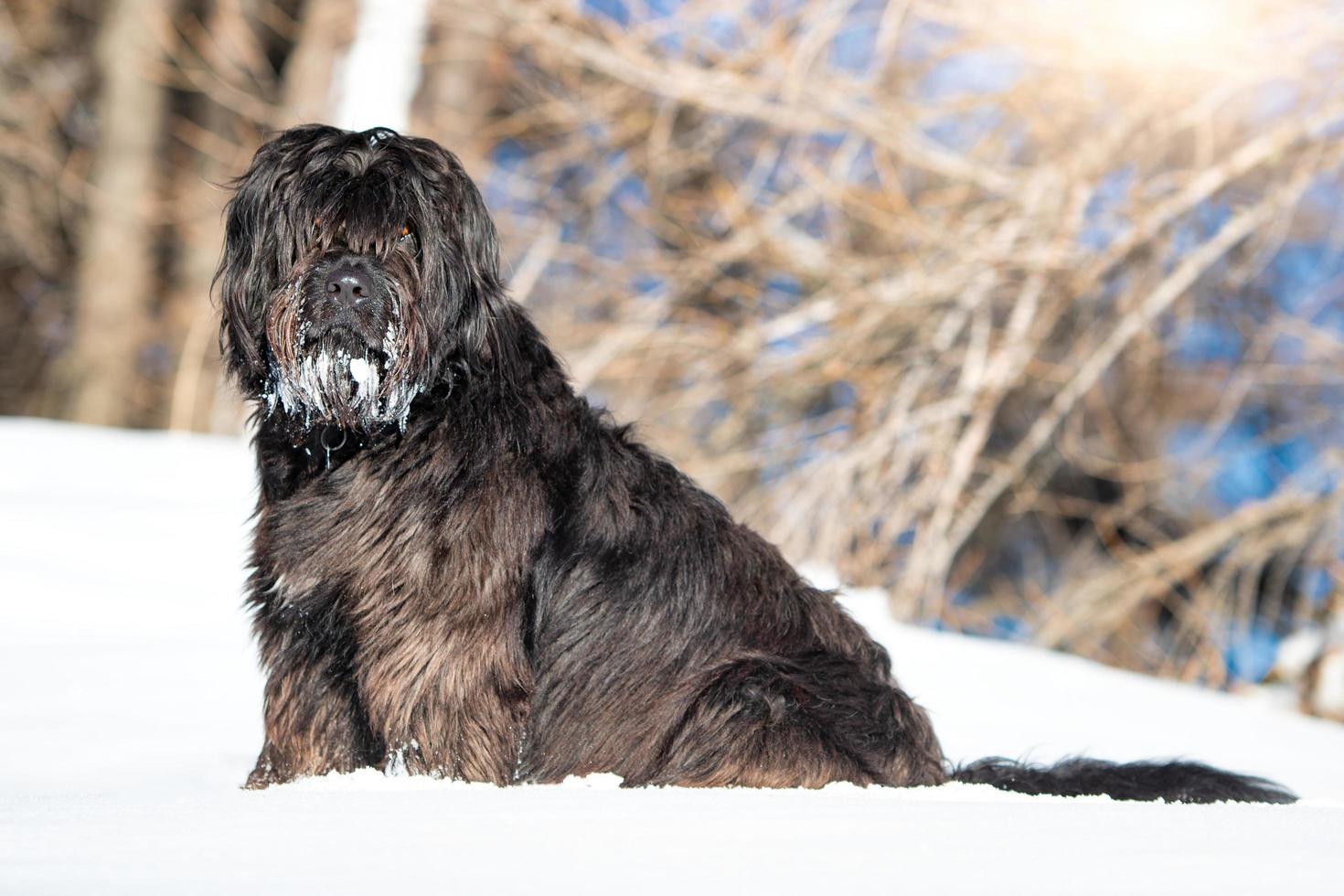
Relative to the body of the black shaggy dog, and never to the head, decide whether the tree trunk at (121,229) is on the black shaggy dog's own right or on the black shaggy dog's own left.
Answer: on the black shaggy dog's own right
